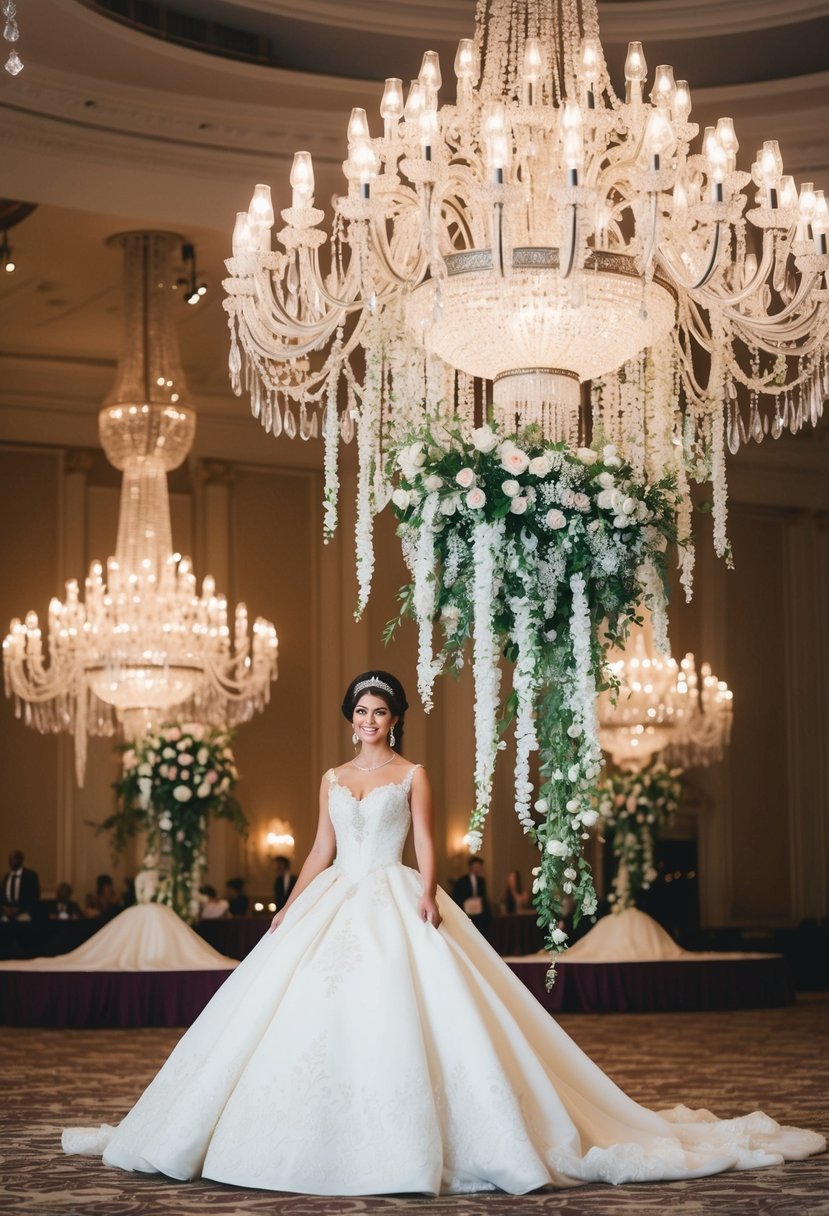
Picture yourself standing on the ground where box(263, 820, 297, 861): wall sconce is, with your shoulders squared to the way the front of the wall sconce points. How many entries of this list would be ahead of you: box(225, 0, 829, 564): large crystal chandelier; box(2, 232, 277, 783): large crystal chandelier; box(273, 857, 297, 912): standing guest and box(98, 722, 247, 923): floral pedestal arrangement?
4

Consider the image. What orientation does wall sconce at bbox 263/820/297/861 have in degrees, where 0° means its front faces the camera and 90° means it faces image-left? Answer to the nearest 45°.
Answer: approximately 0°

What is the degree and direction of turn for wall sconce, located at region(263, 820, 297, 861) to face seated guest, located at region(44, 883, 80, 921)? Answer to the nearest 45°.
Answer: approximately 45° to its right

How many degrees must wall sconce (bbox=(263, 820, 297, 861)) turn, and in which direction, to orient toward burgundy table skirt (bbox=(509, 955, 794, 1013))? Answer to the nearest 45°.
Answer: approximately 45° to its left

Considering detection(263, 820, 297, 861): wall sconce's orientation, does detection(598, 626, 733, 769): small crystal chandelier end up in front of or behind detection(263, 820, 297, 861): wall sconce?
in front

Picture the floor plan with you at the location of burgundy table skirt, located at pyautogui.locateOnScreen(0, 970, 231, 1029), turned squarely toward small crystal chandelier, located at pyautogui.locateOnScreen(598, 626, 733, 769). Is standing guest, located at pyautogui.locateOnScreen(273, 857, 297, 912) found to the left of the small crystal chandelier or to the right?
left

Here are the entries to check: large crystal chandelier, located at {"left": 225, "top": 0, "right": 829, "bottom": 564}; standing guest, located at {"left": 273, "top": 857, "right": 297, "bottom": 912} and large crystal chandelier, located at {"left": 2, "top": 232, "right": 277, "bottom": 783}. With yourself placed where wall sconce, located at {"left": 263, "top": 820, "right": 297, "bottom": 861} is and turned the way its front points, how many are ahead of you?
3

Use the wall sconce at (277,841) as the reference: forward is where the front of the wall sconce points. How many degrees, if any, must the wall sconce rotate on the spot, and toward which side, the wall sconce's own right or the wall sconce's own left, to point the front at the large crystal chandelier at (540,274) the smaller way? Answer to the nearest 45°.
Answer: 0° — it already faces it

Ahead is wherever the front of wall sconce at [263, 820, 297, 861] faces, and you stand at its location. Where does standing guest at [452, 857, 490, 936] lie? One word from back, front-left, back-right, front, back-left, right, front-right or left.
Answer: front-left

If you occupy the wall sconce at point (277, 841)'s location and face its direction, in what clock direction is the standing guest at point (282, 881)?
The standing guest is roughly at 12 o'clock from the wall sconce.

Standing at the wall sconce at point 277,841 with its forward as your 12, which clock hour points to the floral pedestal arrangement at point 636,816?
The floral pedestal arrangement is roughly at 11 o'clock from the wall sconce.

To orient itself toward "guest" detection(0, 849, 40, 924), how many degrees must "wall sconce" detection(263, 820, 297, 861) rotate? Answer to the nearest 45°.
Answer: approximately 45° to its right

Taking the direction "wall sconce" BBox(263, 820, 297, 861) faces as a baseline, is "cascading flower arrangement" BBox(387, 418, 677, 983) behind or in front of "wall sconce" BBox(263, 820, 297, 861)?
in front

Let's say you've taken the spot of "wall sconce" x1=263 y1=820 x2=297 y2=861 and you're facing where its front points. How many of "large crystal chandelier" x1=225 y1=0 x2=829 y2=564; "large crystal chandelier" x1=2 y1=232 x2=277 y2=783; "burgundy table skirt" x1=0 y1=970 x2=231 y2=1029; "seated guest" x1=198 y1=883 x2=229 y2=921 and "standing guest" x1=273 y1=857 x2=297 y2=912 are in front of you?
5

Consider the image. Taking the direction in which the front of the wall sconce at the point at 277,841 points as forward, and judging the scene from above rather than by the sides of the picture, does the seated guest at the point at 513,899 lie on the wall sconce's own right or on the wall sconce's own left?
on the wall sconce's own left

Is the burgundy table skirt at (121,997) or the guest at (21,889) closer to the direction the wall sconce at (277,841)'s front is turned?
the burgundy table skirt
